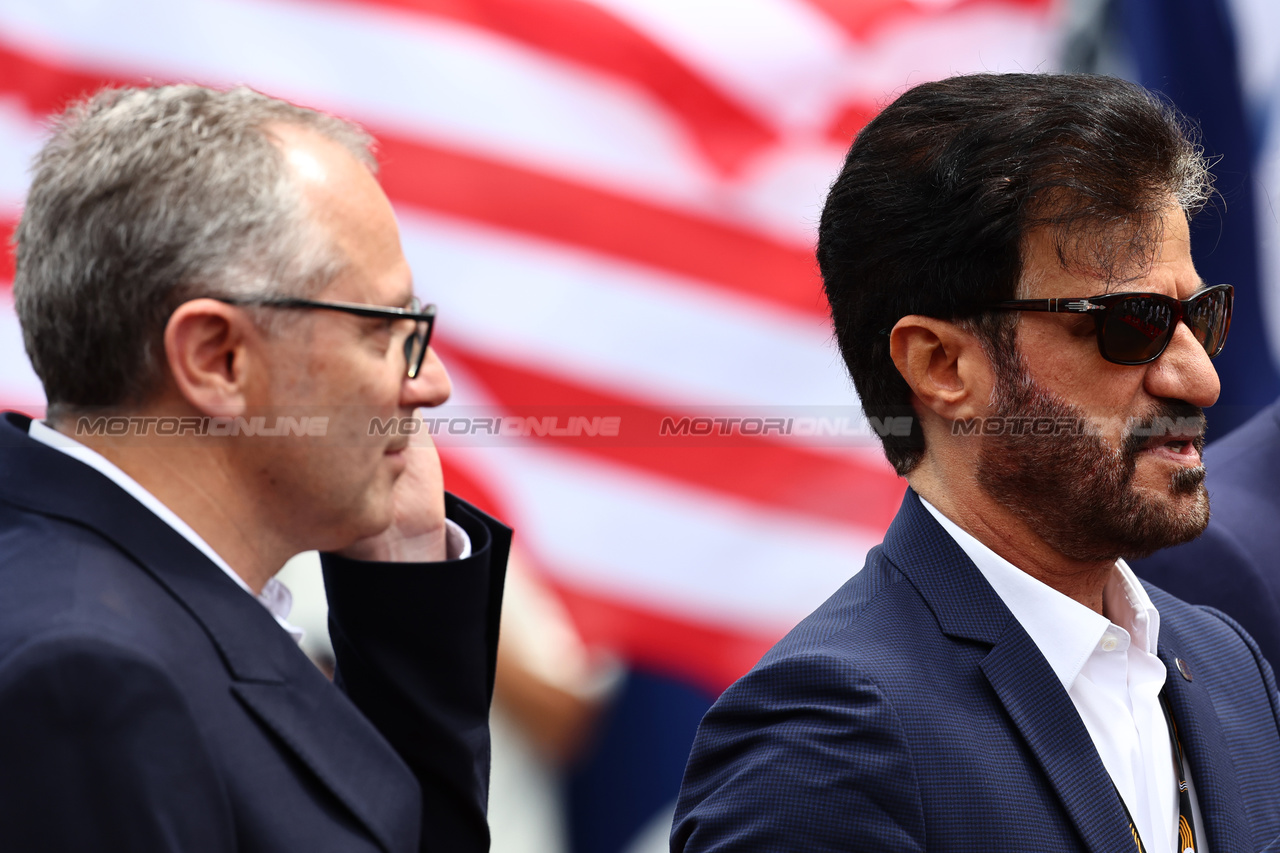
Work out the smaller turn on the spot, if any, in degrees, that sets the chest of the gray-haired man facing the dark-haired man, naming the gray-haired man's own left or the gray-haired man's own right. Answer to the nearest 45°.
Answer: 0° — they already face them

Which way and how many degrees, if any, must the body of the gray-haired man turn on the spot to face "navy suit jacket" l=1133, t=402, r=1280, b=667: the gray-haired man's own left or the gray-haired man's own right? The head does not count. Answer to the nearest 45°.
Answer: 0° — they already face it

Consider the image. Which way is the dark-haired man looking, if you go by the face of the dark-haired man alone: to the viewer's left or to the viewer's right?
to the viewer's right

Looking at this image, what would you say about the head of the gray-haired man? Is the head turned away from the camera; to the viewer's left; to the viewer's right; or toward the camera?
to the viewer's right

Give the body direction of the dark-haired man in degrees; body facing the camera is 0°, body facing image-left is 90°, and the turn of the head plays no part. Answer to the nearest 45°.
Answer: approximately 315°

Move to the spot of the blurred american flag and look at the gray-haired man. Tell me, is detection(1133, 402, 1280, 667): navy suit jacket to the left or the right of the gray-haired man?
left

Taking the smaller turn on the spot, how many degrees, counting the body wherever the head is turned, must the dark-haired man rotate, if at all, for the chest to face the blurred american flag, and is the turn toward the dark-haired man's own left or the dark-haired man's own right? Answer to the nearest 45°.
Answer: approximately 180°

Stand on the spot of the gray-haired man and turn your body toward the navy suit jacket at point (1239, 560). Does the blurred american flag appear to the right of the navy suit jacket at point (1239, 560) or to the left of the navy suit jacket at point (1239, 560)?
left

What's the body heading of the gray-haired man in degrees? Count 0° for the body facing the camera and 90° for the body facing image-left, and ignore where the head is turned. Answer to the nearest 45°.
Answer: approximately 270°

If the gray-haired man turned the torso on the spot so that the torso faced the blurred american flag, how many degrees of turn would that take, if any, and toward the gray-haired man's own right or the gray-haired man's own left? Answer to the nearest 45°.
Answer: approximately 90° to the gray-haired man's own left
